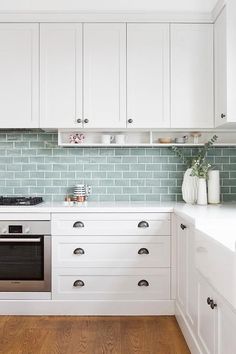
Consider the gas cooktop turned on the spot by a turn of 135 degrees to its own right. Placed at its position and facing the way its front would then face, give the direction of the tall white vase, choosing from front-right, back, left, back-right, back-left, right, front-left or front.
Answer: back-right

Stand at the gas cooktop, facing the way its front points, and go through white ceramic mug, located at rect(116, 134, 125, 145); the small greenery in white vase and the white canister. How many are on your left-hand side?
3

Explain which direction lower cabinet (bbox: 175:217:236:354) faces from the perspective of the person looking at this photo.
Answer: facing to the left of the viewer

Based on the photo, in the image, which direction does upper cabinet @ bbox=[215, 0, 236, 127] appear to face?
to the viewer's left

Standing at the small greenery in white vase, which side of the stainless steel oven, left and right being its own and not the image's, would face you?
left
